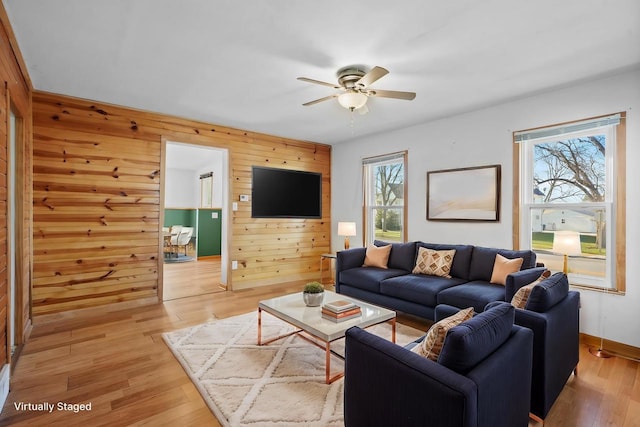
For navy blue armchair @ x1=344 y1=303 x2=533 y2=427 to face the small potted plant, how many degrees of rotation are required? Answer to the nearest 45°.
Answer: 0° — it already faces it

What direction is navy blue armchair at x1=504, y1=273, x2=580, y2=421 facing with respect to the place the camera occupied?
facing away from the viewer and to the left of the viewer

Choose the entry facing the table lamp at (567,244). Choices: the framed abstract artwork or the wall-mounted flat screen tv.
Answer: the wall-mounted flat screen tv

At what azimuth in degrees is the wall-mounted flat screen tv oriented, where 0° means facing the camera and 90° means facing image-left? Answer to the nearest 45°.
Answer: approximately 315°

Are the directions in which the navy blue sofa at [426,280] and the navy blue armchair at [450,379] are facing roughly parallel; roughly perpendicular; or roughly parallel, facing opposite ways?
roughly perpendicular

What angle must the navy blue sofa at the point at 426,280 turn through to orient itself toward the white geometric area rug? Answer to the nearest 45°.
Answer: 0° — it already faces it

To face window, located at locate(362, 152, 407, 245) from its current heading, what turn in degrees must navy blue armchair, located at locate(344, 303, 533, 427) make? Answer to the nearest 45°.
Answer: approximately 45° to its right

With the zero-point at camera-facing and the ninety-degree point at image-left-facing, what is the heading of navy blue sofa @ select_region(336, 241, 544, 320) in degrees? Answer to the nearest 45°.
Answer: approximately 45°

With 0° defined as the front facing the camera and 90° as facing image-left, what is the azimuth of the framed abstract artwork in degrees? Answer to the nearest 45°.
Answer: approximately 45°

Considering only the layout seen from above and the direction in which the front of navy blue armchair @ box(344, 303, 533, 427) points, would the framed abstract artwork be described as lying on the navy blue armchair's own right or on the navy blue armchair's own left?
on the navy blue armchair's own right

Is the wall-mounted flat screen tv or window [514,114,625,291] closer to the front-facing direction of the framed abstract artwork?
the wall-mounted flat screen tv

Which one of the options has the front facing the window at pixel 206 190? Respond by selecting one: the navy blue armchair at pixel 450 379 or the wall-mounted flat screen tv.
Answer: the navy blue armchair

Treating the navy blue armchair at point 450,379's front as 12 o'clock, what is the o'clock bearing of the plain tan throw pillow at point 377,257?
The plain tan throw pillow is roughly at 1 o'clock from the navy blue armchair.

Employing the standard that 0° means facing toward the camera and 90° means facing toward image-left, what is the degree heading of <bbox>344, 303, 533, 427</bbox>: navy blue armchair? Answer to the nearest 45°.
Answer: approximately 135°
